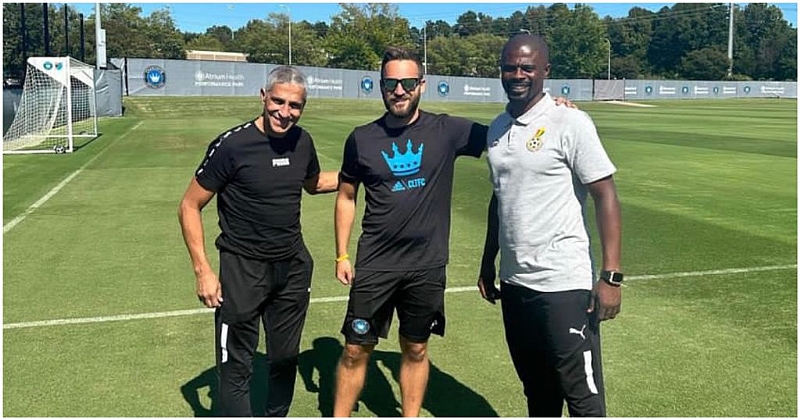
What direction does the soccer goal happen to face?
to the viewer's right

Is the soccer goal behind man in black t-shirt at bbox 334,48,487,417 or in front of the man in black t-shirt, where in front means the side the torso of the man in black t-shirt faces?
behind

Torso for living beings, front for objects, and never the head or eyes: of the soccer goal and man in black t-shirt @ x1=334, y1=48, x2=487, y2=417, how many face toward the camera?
1

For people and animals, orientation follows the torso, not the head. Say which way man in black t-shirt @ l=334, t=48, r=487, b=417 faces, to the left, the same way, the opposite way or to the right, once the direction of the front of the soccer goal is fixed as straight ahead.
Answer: to the right

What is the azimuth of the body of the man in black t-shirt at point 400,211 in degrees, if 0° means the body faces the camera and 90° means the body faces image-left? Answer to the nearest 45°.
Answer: approximately 0°

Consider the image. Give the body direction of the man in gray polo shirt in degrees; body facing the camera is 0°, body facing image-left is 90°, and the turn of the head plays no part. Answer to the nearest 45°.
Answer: approximately 45°

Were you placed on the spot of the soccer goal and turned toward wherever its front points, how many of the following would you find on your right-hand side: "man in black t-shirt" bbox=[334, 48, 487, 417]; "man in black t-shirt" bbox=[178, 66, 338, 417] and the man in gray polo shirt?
3
